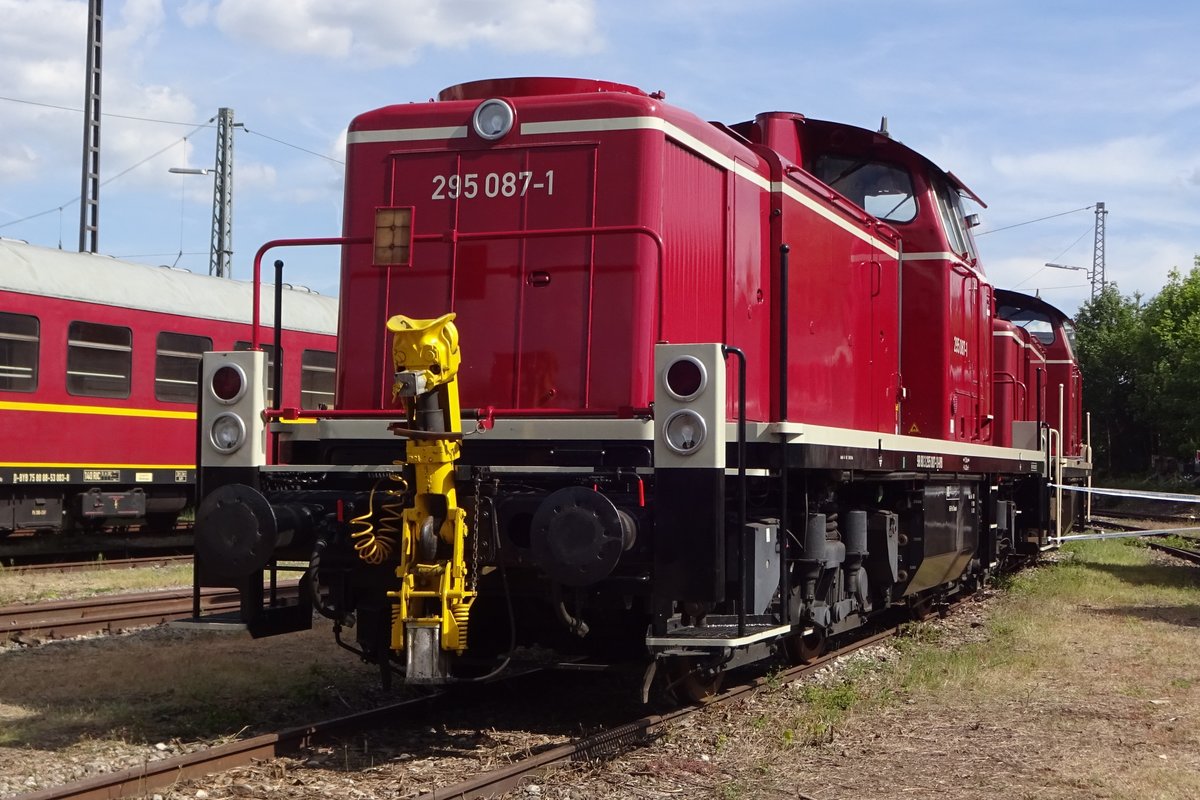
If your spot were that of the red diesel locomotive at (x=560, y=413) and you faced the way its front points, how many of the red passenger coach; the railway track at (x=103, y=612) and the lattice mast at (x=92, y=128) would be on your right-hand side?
3

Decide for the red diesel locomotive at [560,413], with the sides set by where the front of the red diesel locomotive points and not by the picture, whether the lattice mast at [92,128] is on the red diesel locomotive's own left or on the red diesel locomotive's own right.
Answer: on the red diesel locomotive's own right

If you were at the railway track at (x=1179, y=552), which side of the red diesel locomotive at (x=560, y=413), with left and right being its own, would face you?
back

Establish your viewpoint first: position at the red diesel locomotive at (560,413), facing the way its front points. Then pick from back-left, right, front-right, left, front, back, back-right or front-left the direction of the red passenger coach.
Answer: right

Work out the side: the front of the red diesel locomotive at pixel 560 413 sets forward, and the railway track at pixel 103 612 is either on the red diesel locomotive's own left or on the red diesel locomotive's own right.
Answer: on the red diesel locomotive's own right

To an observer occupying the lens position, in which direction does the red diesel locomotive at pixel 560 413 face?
facing the viewer and to the left of the viewer
